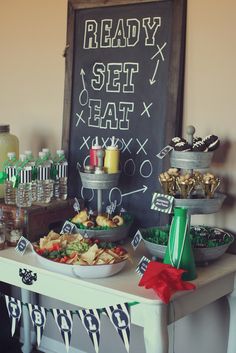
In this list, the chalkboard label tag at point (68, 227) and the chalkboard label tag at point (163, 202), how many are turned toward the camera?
2

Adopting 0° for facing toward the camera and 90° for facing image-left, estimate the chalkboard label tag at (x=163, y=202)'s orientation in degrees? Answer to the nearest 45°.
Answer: approximately 0°
